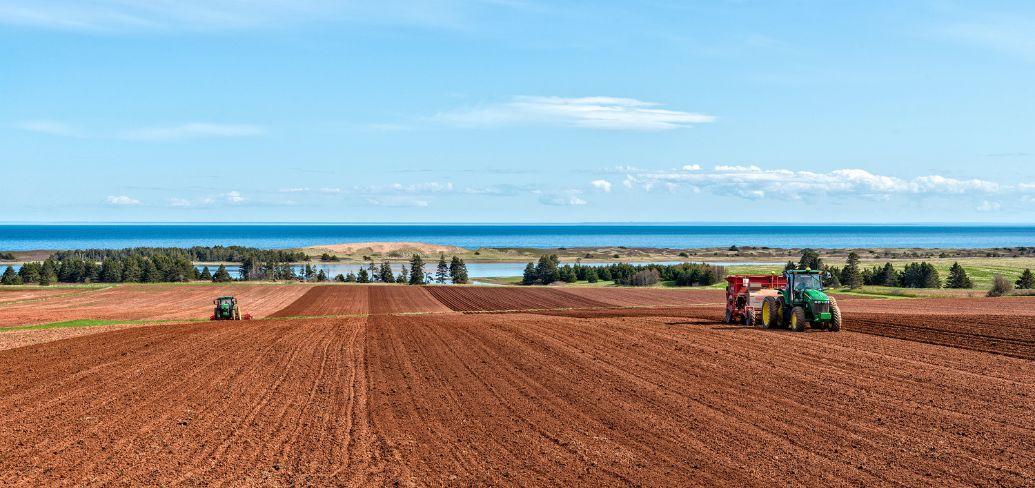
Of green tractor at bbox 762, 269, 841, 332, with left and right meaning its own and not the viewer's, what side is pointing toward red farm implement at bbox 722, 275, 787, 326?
back

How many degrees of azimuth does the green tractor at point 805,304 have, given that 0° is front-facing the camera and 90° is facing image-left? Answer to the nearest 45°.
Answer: approximately 315°

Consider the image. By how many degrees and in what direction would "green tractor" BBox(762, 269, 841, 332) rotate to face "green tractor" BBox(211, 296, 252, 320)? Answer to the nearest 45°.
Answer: approximately 135° to its right
